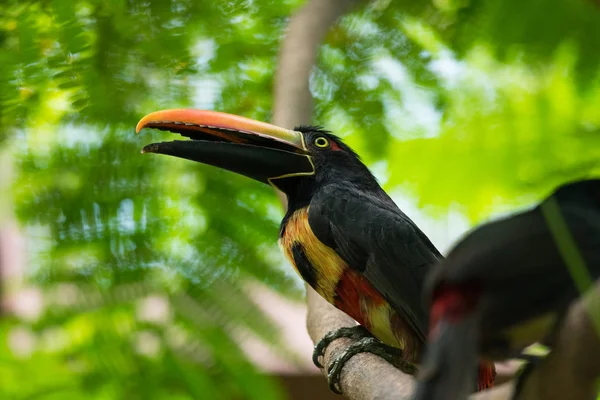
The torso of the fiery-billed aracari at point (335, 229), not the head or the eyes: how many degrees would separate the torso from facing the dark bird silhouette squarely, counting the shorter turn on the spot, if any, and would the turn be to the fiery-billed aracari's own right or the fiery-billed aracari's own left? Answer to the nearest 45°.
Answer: approximately 90° to the fiery-billed aracari's own left

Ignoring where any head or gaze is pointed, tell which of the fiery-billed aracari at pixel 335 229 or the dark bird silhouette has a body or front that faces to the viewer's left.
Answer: the fiery-billed aracari

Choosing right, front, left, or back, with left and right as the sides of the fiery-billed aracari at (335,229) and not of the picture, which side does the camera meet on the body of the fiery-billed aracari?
left

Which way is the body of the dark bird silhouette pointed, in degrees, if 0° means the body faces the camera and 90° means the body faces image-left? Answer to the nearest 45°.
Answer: approximately 270°

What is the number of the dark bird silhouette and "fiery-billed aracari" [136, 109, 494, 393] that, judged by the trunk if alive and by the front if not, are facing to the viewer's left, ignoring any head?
1

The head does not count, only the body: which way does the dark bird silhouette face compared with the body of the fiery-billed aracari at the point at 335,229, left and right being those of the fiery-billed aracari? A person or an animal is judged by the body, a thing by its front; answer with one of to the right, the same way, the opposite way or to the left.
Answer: the opposite way
